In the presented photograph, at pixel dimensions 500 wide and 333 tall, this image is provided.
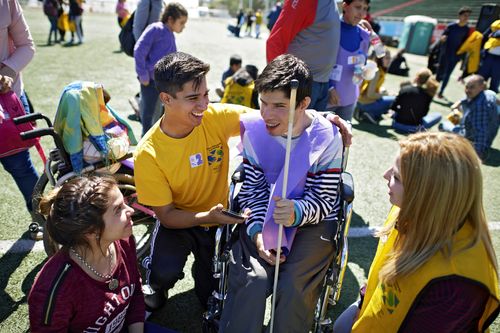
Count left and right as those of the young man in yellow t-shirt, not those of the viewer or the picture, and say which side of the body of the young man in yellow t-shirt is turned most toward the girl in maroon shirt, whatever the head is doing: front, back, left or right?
right

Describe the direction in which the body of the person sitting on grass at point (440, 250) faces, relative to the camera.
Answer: to the viewer's left

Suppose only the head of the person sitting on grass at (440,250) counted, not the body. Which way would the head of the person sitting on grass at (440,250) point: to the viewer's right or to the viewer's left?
to the viewer's left

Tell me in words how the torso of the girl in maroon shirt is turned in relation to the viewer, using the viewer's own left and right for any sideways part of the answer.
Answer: facing the viewer and to the right of the viewer

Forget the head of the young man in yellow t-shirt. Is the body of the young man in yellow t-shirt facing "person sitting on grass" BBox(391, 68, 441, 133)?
no

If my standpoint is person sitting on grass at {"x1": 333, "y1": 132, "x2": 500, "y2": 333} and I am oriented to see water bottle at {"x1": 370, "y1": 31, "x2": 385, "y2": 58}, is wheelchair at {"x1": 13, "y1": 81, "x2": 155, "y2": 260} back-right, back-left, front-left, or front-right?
front-left

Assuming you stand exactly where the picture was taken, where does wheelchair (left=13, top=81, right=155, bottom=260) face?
facing to the right of the viewer

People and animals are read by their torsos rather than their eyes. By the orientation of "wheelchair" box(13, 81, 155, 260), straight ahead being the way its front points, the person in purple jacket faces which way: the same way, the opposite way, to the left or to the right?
the same way

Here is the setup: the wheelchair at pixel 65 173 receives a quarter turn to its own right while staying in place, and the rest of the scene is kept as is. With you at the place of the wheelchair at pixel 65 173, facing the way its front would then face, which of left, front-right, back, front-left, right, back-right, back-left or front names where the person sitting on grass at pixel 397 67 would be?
back-left

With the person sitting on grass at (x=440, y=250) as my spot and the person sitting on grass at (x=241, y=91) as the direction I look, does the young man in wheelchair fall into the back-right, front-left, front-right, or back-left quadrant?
front-left

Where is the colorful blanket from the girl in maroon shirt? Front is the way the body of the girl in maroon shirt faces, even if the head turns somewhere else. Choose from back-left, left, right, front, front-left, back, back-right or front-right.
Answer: back-left

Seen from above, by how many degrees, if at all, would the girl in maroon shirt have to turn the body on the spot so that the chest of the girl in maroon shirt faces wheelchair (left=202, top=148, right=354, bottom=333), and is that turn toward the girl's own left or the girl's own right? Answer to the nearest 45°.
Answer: approximately 45° to the girl's own left

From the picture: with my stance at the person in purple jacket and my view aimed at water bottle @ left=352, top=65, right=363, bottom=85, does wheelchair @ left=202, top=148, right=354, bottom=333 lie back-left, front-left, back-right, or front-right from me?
front-right

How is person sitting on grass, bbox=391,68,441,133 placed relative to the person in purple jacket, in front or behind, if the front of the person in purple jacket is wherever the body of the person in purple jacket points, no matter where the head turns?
in front

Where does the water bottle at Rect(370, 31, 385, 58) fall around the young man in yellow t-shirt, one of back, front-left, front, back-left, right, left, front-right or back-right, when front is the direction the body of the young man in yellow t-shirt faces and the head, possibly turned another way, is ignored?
left

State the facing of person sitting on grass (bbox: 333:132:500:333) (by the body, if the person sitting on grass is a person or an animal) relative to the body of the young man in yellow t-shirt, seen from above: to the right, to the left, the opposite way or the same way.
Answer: the opposite way

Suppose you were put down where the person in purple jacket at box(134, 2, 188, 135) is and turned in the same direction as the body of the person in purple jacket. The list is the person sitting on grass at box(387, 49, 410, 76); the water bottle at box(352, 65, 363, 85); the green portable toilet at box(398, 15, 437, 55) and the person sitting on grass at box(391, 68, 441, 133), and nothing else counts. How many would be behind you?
0
